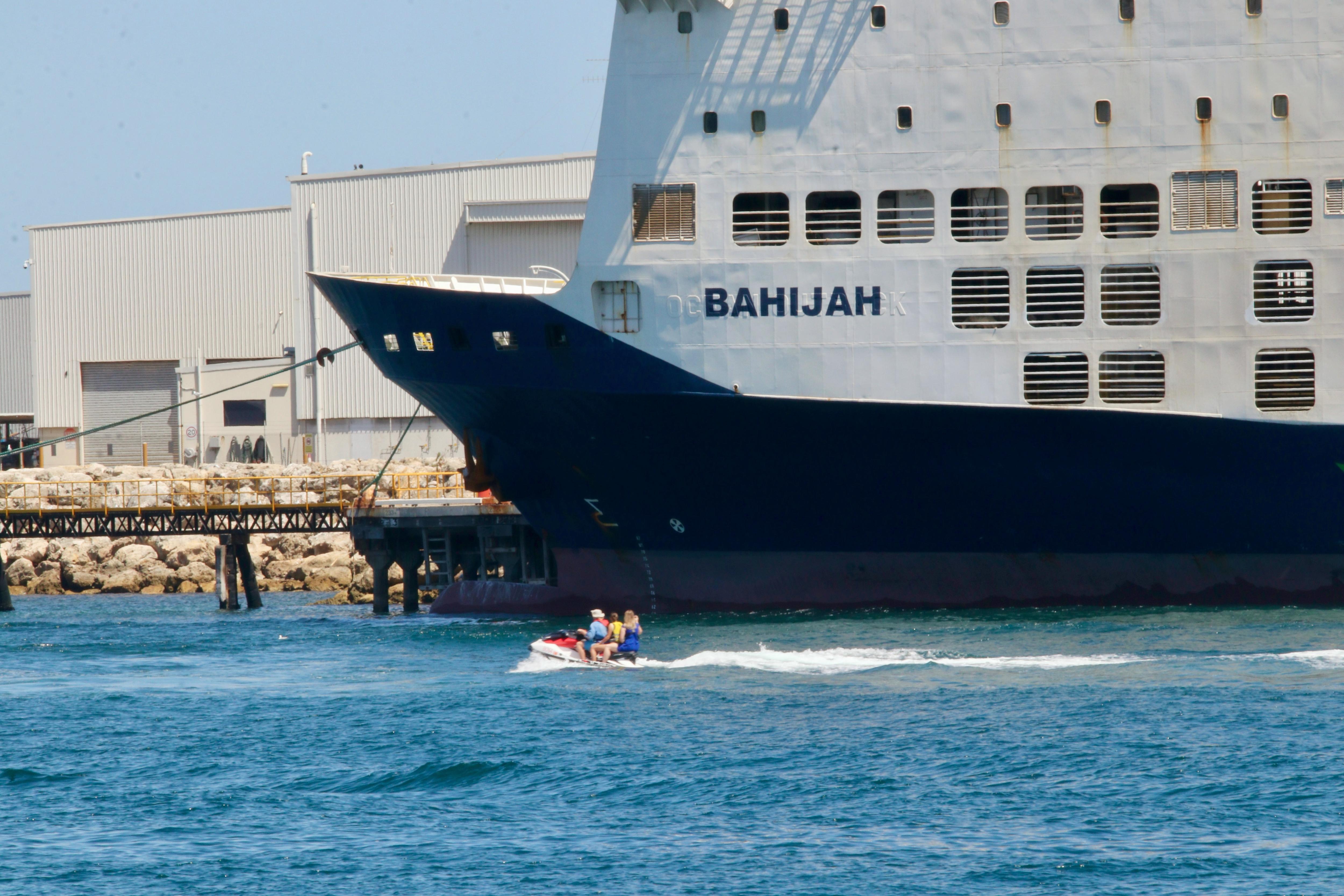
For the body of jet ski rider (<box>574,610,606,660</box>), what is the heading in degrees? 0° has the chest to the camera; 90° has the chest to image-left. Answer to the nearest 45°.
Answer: approximately 90°

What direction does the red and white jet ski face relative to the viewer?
to the viewer's left

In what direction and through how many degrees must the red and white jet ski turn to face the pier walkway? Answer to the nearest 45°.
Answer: approximately 90° to its right

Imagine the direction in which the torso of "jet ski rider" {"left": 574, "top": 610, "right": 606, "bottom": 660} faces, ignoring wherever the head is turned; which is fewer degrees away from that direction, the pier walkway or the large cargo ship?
the pier walkway

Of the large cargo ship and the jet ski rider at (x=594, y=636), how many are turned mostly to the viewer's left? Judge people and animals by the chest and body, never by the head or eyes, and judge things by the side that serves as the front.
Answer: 2

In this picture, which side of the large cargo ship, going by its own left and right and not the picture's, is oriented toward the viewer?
left

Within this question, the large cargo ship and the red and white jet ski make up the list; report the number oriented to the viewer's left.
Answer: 2

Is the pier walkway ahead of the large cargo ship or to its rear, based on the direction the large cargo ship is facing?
ahead
